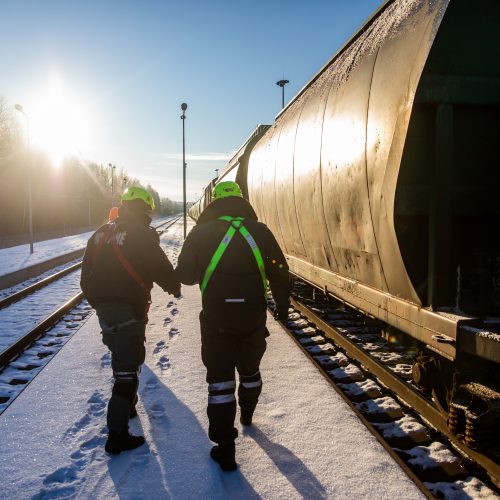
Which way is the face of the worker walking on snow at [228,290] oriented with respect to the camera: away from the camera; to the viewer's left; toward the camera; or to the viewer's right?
away from the camera

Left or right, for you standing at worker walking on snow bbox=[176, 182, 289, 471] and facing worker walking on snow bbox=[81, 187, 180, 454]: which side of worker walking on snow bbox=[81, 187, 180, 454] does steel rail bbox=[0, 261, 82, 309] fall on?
right

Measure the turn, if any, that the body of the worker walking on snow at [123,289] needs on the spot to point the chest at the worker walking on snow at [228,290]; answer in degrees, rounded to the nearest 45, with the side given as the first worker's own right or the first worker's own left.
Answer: approximately 90° to the first worker's own right

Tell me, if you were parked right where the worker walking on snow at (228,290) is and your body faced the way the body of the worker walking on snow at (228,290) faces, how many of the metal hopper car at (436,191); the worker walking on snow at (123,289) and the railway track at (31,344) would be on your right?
1

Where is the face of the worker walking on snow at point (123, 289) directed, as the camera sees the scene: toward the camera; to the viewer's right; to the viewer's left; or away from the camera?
away from the camera

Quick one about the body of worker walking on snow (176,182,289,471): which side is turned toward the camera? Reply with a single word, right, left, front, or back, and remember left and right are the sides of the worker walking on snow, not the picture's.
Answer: back

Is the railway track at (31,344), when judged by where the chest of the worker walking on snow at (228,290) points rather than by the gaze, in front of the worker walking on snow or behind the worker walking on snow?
in front

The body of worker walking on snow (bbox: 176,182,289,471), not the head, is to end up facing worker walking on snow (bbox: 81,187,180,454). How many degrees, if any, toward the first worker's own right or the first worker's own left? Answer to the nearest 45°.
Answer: approximately 90° to the first worker's own left

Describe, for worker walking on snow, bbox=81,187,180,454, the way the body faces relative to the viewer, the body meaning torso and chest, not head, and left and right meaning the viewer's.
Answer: facing away from the viewer and to the right of the viewer

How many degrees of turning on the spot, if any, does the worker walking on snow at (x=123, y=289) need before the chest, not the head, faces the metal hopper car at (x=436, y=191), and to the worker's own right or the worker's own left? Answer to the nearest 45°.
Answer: approximately 45° to the worker's own right

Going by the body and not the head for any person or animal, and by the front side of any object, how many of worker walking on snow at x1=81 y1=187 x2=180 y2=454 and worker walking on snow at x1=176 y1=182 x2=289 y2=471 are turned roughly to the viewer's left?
0

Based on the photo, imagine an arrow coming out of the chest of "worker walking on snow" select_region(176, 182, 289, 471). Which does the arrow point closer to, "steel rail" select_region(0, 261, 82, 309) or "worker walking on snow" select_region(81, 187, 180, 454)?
the steel rail

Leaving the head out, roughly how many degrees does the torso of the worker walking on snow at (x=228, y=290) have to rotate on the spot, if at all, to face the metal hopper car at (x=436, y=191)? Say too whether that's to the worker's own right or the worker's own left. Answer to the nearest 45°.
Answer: approximately 90° to the worker's own right
